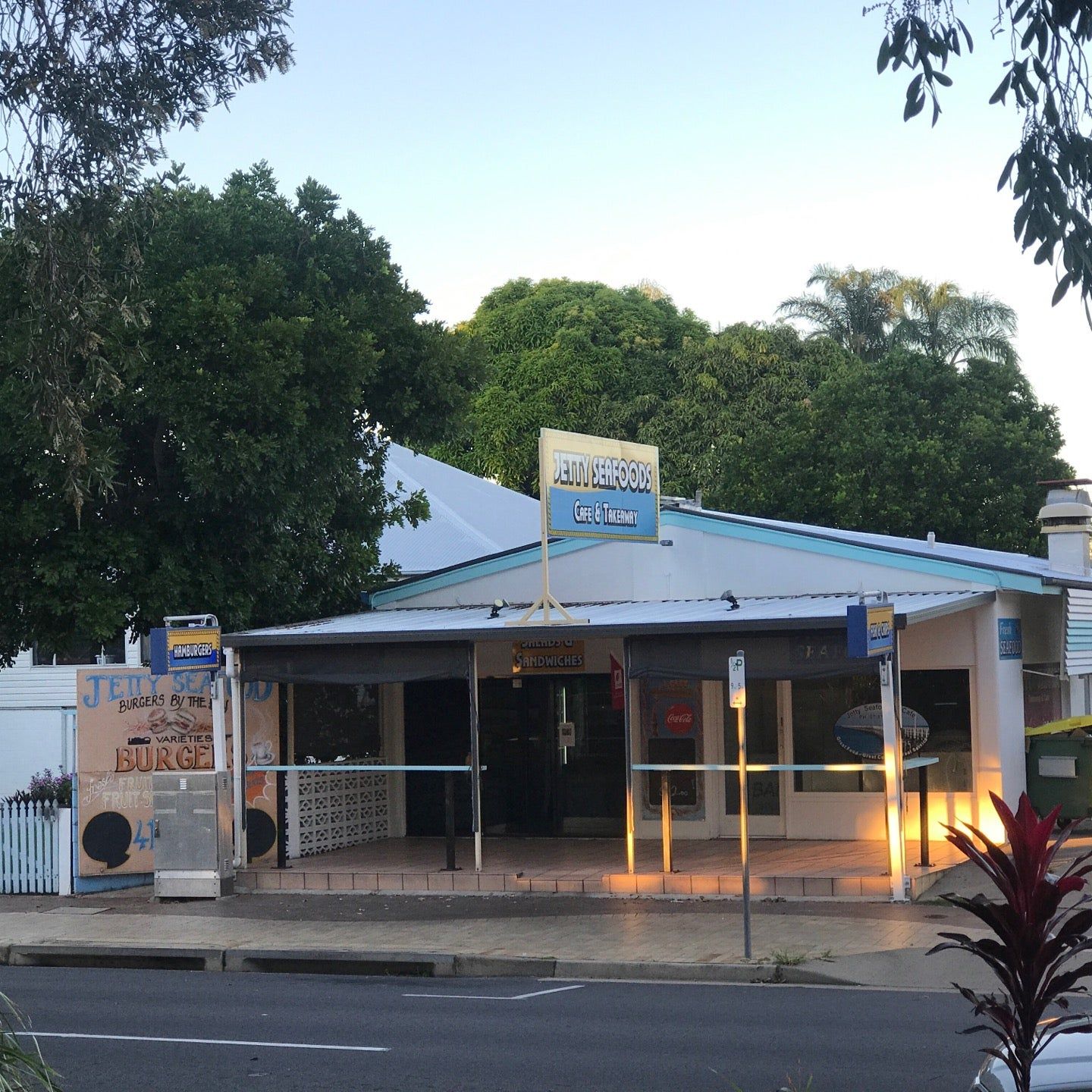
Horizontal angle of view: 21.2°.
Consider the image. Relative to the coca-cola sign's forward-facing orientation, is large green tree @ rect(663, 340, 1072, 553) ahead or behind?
behind

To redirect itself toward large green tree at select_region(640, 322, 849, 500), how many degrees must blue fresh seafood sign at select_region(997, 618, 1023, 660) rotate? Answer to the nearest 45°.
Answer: approximately 180°

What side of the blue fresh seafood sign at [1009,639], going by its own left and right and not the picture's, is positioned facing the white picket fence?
right

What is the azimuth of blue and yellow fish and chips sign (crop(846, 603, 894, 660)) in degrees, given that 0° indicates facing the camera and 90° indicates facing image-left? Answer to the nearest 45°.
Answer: approximately 315°

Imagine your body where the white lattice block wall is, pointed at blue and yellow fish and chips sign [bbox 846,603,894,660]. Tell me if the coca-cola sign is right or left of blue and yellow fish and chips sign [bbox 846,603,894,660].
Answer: left

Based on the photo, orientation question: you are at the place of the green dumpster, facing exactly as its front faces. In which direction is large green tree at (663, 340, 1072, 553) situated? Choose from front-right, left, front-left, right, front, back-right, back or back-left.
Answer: back

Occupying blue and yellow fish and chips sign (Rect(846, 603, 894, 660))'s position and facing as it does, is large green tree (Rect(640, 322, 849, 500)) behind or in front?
behind

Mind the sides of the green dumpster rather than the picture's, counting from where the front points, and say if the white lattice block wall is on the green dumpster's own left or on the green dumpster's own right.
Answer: on the green dumpster's own right

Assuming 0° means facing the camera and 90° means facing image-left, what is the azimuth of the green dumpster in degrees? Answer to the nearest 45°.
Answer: approximately 0°

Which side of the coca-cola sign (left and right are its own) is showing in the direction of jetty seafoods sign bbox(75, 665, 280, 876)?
right
